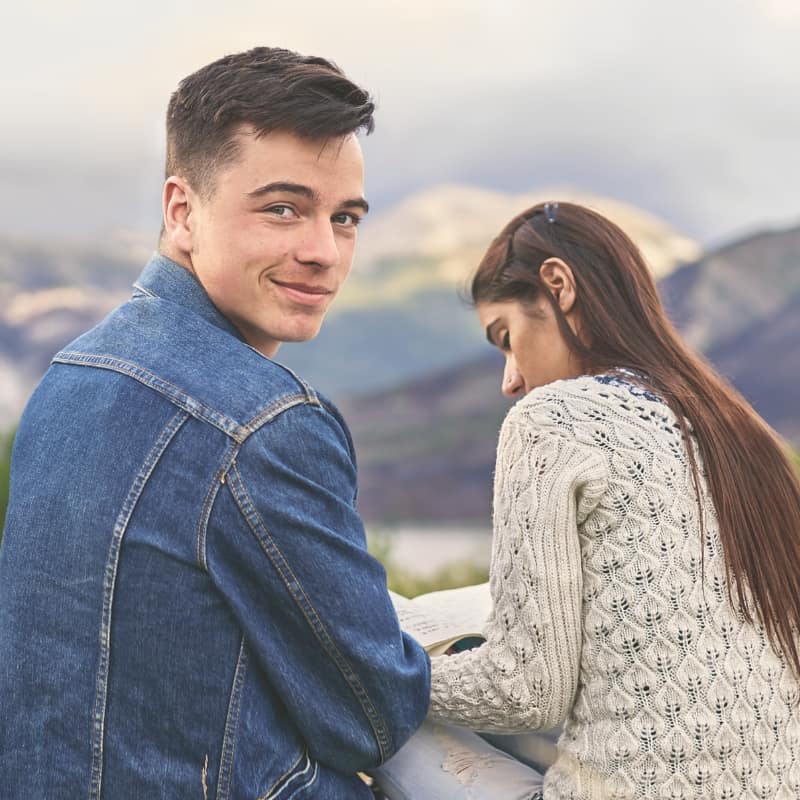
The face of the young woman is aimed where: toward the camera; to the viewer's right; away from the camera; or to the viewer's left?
to the viewer's left

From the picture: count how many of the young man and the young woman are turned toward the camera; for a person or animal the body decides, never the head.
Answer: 0

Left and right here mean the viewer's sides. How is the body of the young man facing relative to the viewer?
facing away from the viewer and to the right of the viewer

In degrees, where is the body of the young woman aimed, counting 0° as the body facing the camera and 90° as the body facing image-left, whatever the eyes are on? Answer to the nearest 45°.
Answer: approximately 135°
